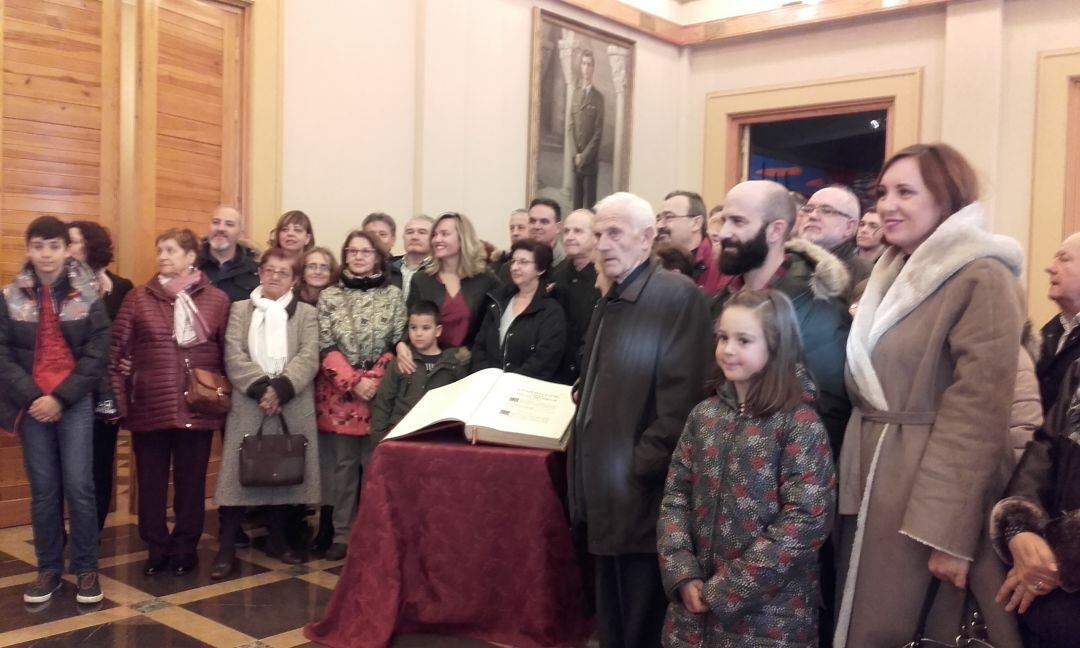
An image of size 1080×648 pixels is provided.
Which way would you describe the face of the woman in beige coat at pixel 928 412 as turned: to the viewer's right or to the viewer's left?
to the viewer's left

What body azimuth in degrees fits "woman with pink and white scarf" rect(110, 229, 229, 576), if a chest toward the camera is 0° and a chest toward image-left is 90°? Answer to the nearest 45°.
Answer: approximately 0°

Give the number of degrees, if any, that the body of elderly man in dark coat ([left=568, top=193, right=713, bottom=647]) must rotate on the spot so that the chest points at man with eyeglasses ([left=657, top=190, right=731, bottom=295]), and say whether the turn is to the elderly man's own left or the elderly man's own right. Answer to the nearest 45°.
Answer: approximately 135° to the elderly man's own right

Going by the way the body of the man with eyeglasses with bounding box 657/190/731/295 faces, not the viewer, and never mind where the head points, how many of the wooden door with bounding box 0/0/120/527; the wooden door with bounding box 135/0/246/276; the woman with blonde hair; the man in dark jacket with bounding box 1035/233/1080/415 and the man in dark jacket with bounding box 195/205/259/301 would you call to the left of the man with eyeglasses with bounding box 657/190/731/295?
1

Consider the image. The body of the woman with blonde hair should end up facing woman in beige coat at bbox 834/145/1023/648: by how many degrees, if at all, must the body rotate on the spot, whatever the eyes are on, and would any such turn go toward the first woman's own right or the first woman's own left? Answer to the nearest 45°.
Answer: approximately 45° to the first woman's own left

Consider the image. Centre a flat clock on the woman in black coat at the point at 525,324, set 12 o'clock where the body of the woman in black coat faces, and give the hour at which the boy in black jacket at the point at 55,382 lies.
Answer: The boy in black jacket is roughly at 1 o'clock from the woman in black coat.

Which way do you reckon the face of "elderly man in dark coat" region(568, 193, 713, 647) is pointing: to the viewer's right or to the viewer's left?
to the viewer's left

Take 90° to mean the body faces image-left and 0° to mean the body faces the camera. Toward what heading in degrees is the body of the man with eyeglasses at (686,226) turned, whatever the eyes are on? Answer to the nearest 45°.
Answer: approximately 45°

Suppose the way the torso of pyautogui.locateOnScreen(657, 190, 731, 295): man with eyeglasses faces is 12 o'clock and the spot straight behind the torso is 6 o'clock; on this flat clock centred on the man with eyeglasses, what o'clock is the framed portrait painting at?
The framed portrait painting is roughly at 4 o'clock from the man with eyeglasses.

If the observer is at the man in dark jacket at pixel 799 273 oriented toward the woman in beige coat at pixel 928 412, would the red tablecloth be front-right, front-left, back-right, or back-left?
back-right

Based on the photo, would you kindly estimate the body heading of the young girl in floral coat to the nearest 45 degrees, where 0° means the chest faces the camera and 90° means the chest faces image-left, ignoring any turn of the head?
approximately 45°

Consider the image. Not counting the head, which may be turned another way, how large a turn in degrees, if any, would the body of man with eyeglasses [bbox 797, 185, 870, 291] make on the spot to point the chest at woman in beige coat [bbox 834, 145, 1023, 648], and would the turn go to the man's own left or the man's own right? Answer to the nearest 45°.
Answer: approximately 45° to the man's own left
